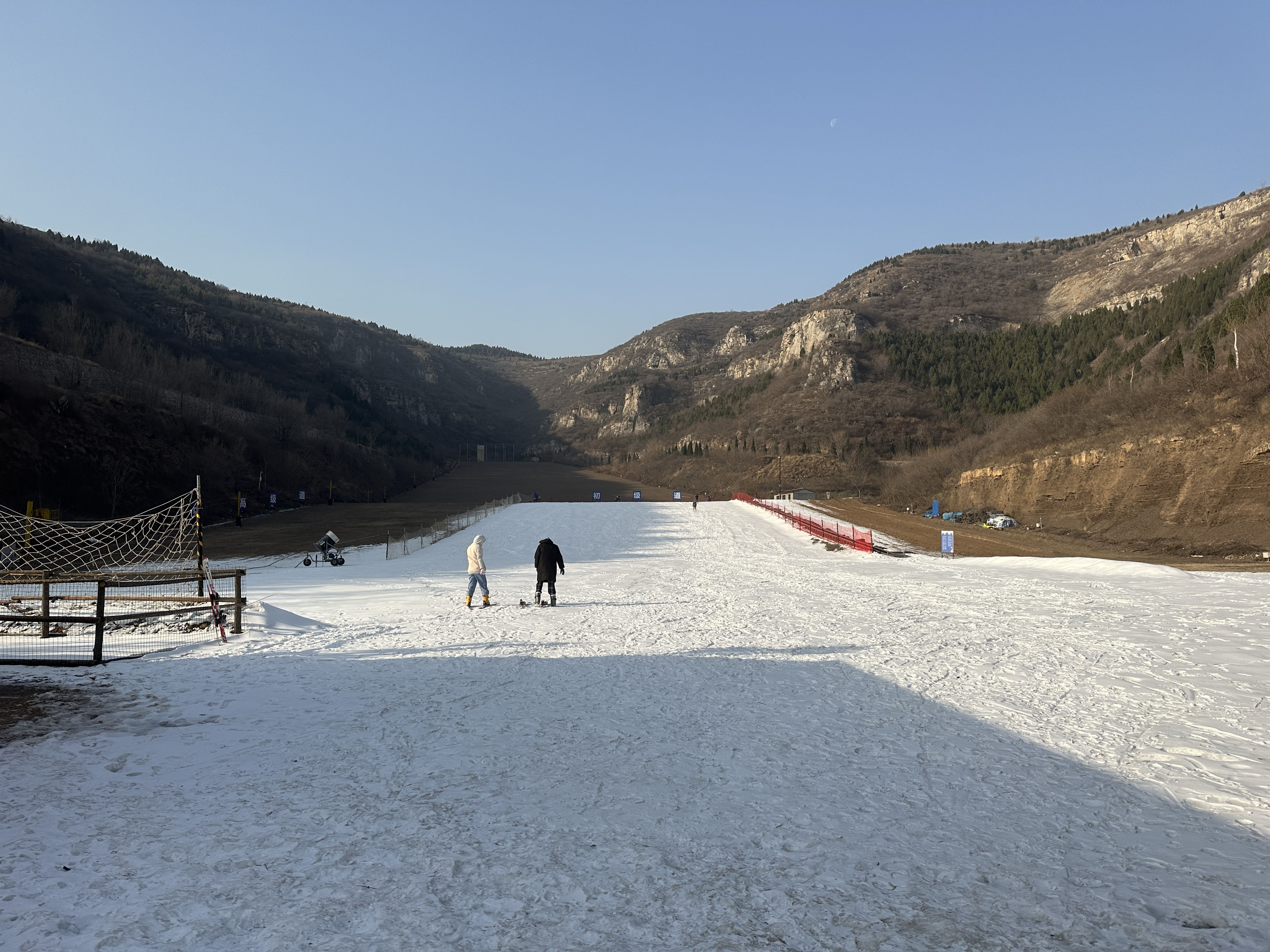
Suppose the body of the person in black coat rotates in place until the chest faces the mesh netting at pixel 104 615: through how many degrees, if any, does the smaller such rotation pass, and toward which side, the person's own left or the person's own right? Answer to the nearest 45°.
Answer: approximately 90° to the person's own left

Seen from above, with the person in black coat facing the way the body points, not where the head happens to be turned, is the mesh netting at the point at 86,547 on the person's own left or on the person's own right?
on the person's own left

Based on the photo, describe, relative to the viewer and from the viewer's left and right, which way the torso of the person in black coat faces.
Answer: facing away from the viewer

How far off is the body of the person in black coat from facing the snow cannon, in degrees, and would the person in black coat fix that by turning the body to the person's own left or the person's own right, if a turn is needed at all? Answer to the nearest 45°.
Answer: approximately 45° to the person's own left

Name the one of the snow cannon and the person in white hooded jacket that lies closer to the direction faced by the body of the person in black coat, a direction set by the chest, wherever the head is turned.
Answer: the snow cannon

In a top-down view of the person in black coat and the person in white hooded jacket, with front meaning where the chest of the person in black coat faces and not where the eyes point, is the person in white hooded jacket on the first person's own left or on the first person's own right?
on the first person's own left

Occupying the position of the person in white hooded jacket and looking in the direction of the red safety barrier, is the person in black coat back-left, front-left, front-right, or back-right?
front-right

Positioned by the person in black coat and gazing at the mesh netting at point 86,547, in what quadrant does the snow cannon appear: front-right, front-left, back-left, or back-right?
front-right

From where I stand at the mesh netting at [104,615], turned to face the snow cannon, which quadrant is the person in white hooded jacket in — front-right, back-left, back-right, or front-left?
front-right

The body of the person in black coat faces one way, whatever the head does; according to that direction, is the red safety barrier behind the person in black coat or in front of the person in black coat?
in front
